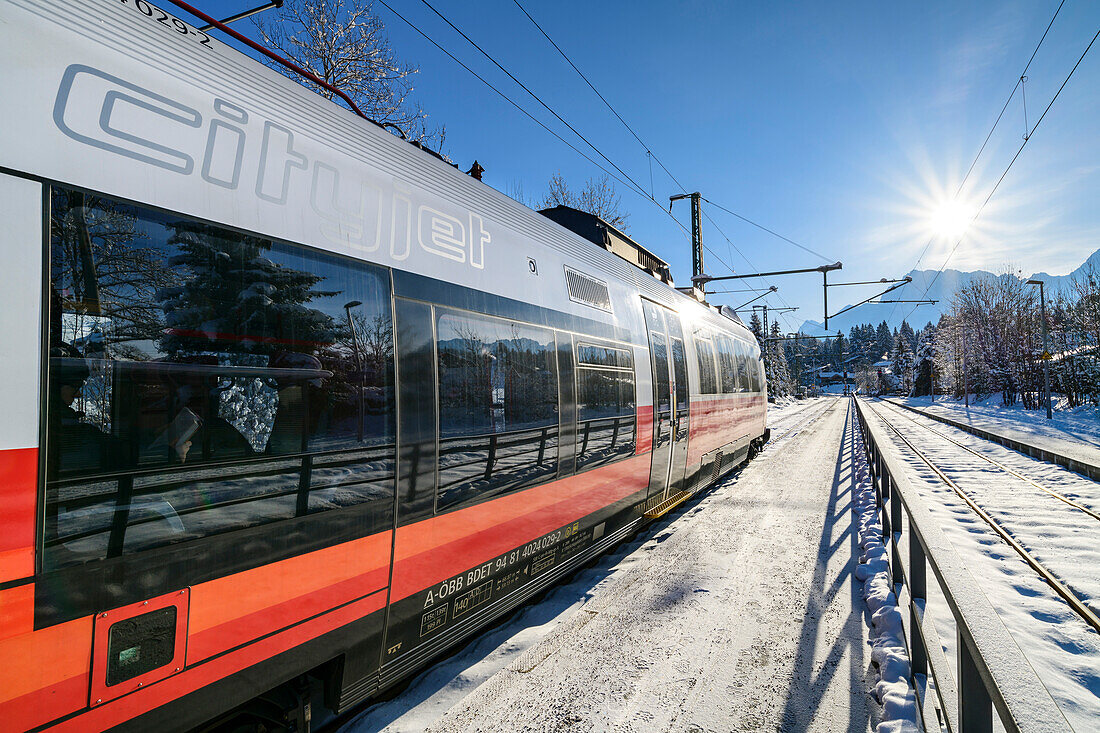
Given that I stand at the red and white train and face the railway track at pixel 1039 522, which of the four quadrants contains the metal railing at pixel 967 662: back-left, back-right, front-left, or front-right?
front-right

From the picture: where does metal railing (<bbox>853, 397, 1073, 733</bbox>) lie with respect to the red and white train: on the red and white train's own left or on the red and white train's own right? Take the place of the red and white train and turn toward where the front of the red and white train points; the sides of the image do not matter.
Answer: on the red and white train's own right

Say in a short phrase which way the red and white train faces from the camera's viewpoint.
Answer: facing away from the viewer and to the right of the viewer

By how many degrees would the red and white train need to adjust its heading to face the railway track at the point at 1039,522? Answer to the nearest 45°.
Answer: approximately 45° to its right
